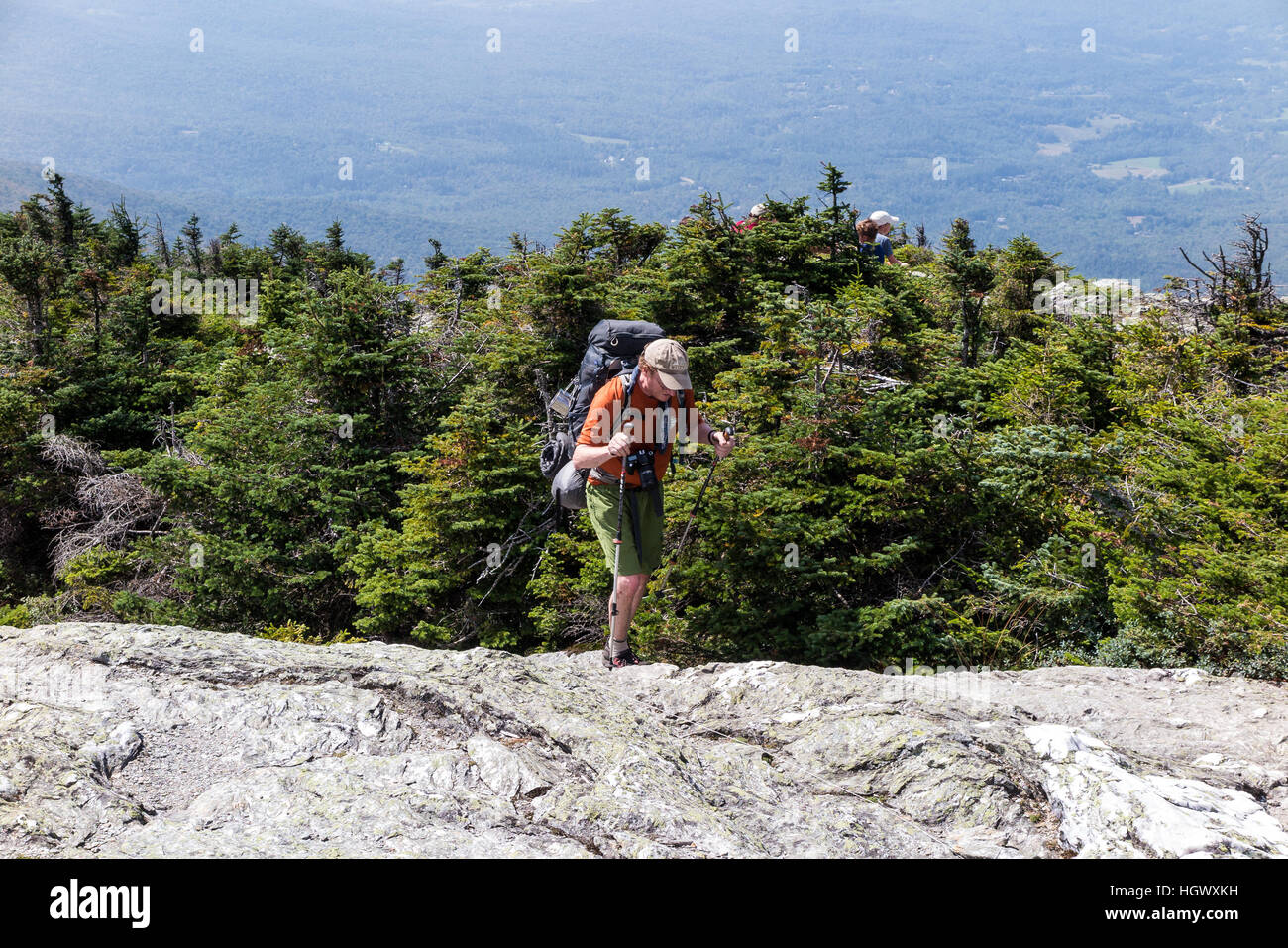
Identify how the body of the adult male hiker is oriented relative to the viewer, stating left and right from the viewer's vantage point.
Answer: facing the viewer and to the right of the viewer
